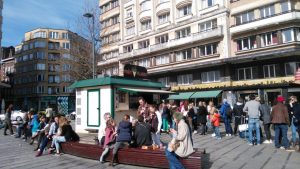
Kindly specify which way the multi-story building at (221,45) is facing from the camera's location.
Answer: facing the viewer and to the left of the viewer

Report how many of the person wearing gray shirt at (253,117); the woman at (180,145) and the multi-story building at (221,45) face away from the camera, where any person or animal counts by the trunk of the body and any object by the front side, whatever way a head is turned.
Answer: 1

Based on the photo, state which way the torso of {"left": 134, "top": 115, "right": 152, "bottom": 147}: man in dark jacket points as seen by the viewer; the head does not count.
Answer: away from the camera

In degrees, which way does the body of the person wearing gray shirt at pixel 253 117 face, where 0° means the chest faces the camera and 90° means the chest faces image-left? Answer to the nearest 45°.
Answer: approximately 180°

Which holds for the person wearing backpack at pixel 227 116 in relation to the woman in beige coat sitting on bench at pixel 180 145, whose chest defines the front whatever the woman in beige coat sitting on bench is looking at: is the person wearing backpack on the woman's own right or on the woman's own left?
on the woman's own right

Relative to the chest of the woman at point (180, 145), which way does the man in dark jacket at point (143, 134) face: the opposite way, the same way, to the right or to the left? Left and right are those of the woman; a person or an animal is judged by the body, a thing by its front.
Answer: to the right

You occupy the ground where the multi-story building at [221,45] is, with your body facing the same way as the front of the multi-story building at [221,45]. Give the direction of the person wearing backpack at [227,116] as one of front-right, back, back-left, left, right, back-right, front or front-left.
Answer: front-left

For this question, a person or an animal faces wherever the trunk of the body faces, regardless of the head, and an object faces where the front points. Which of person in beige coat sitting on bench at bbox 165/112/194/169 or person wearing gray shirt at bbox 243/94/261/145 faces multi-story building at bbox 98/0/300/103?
the person wearing gray shirt

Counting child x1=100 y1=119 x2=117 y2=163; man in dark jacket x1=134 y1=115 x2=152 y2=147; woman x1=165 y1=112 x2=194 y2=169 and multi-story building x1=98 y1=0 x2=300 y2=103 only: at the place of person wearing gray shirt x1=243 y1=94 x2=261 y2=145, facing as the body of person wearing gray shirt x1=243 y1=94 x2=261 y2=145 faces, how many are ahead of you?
1

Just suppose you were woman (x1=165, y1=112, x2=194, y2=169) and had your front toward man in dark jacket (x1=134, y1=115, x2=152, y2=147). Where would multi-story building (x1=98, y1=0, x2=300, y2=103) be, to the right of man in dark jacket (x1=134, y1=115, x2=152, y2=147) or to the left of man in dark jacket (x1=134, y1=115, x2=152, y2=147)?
right

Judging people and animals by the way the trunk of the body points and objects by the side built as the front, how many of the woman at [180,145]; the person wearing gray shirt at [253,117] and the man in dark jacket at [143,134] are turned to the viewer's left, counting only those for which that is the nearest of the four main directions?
1

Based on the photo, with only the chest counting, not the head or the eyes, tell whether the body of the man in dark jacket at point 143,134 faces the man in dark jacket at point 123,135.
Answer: no

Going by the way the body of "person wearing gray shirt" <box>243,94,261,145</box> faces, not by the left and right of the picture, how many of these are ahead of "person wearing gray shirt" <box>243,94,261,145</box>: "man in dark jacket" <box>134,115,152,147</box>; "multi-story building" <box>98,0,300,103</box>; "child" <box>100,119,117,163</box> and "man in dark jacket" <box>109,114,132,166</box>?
1

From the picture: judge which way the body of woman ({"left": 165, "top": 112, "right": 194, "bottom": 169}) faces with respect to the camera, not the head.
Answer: to the viewer's left

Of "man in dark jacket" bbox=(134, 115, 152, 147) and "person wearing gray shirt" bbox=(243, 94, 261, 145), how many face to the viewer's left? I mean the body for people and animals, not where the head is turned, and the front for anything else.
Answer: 0
